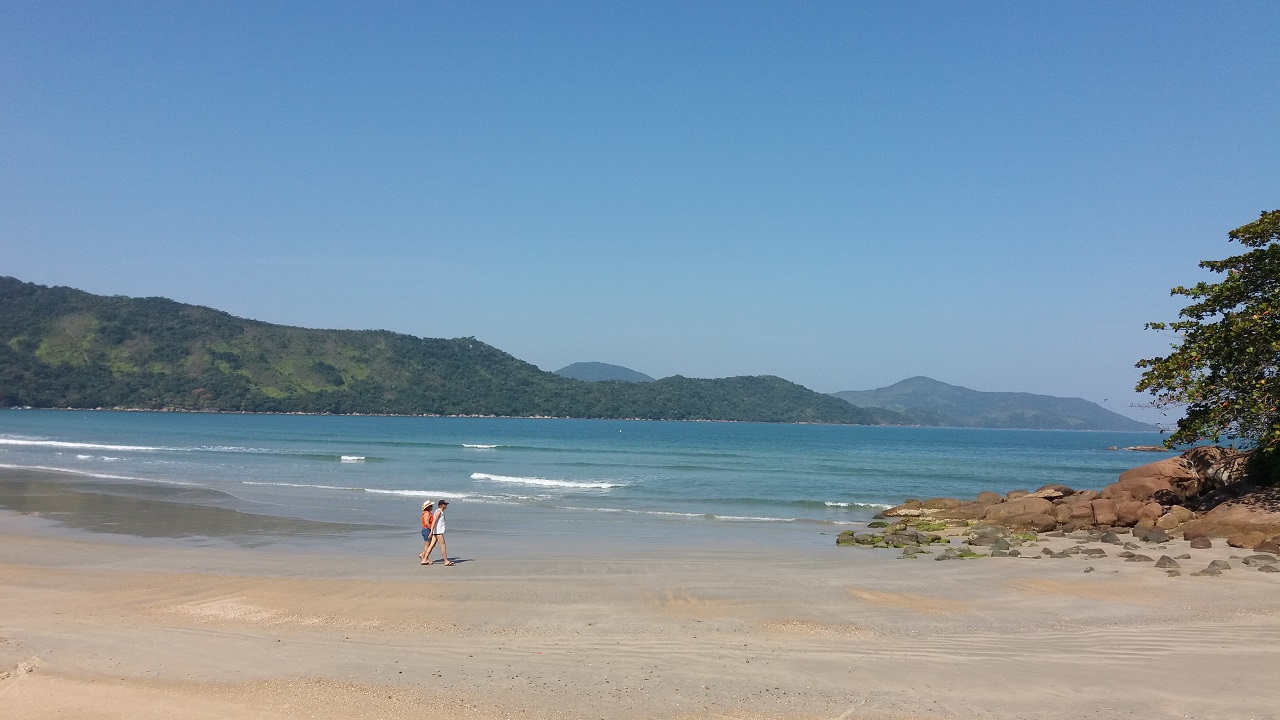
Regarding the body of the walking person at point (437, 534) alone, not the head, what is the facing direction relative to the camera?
to the viewer's right

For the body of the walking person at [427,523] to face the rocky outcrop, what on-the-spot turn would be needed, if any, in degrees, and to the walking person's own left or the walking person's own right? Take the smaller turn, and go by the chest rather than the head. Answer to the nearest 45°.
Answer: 0° — they already face it

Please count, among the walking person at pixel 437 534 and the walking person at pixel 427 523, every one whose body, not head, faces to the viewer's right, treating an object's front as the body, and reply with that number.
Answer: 2

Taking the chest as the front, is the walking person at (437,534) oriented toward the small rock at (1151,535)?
yes

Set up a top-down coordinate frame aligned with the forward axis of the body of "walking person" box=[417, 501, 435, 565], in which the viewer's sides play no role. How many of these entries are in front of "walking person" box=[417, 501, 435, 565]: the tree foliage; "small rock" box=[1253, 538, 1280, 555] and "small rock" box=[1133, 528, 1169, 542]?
3

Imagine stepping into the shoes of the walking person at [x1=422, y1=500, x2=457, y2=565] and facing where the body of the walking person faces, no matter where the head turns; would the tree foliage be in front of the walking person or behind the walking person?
in front

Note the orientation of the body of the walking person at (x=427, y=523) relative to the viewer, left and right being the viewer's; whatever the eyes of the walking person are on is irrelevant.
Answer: facing to the right of the viewer
